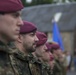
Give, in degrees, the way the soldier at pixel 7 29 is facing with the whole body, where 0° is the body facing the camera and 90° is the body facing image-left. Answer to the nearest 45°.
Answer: approximately 270°

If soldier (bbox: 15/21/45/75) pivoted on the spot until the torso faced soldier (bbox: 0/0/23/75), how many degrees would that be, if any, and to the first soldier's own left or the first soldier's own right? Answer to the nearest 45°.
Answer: approximately 90° to the first soldier's own right

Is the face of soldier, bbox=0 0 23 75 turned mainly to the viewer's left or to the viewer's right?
to the viewer's right

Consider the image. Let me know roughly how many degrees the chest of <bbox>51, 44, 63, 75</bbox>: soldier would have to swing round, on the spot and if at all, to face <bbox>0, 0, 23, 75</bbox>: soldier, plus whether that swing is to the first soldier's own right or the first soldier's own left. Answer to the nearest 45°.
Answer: approximately 90° to the first soldier's own right

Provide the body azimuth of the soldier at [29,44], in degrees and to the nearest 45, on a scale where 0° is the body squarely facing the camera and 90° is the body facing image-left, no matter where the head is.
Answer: approximately 270°

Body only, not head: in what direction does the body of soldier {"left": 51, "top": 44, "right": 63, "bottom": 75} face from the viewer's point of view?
to the viewer's right

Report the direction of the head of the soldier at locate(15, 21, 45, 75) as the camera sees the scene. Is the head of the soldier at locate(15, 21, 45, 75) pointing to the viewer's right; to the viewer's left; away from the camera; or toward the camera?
to the viewer's right

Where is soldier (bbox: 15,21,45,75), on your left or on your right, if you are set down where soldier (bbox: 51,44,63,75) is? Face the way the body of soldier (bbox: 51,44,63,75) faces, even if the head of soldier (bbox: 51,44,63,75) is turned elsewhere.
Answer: on your right
